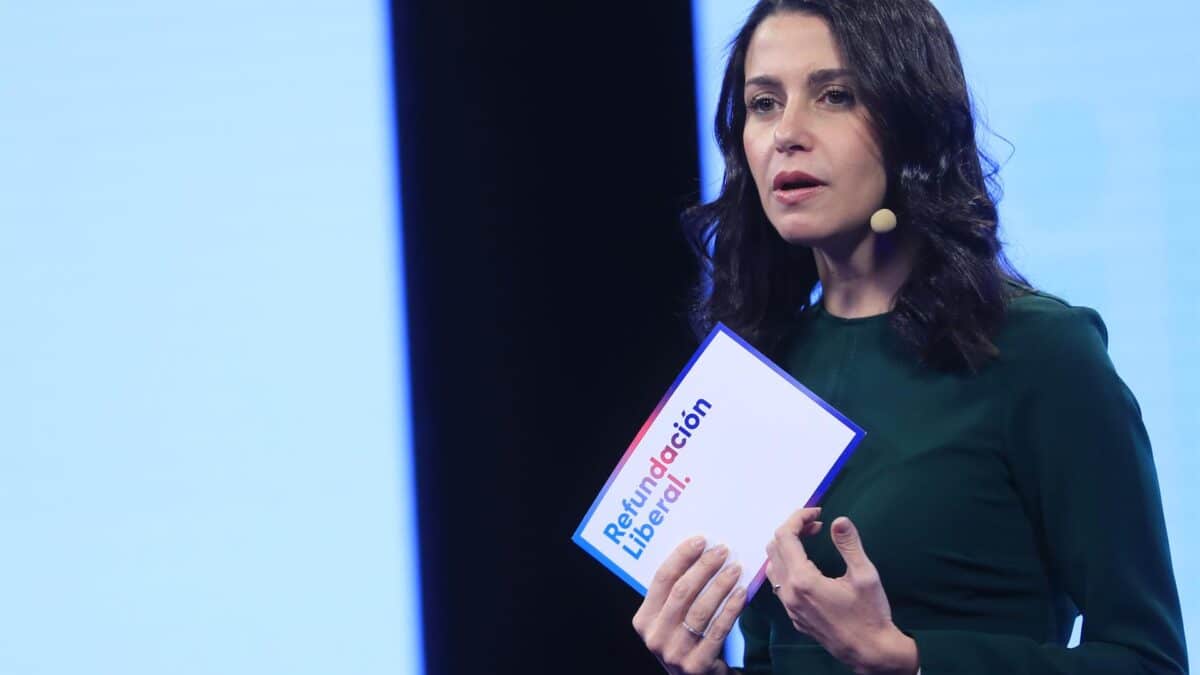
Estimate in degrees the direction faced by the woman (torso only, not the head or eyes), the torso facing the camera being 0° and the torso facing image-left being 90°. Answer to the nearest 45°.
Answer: approximately 45°

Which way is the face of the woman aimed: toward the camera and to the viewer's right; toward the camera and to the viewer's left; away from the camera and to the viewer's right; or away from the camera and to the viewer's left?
toward the camera and to the viewer's left
